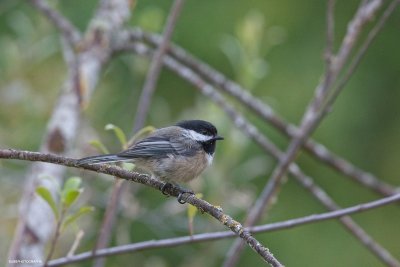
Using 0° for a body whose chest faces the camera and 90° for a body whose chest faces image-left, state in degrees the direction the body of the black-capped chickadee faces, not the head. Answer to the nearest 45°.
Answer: approximately 270°

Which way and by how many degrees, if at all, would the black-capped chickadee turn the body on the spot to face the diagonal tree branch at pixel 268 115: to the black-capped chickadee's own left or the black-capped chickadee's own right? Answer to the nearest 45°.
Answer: approximately 45° to the black-capped chickadee's own left

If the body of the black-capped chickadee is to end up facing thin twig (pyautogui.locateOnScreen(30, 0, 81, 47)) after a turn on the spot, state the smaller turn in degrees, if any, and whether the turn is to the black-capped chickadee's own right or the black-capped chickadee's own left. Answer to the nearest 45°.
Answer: approximately 135° to the black-capped chickadee's own left

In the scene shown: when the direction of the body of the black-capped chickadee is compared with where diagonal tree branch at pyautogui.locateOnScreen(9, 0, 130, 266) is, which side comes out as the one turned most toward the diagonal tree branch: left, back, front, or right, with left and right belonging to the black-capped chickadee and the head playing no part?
back

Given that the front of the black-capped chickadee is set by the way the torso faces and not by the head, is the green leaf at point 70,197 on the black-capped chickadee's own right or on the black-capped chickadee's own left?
on the black-capped chickadee's own right
